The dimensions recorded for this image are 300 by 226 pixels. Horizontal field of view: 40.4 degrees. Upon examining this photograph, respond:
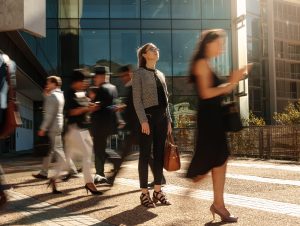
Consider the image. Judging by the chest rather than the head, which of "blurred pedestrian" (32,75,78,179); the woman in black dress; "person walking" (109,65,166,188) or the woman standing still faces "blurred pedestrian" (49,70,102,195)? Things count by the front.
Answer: the person walking

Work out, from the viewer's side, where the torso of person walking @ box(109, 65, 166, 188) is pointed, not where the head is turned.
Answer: to the viewer's left

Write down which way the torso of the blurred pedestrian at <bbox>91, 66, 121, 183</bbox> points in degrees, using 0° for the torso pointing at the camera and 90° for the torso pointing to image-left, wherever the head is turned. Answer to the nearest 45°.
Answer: approximately 90°

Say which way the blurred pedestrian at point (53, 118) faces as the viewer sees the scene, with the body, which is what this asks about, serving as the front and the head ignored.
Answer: to the viewer's left

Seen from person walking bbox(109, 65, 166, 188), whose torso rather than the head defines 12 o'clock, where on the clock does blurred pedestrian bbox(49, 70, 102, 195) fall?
The blurred pedestrian is roughly at 12 o'clock from the person walking.

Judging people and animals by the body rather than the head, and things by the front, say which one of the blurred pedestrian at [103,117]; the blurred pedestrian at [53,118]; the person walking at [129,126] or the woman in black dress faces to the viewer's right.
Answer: the woman in black dress

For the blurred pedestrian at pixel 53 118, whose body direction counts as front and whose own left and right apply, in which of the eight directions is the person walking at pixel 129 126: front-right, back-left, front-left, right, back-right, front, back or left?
back-left
